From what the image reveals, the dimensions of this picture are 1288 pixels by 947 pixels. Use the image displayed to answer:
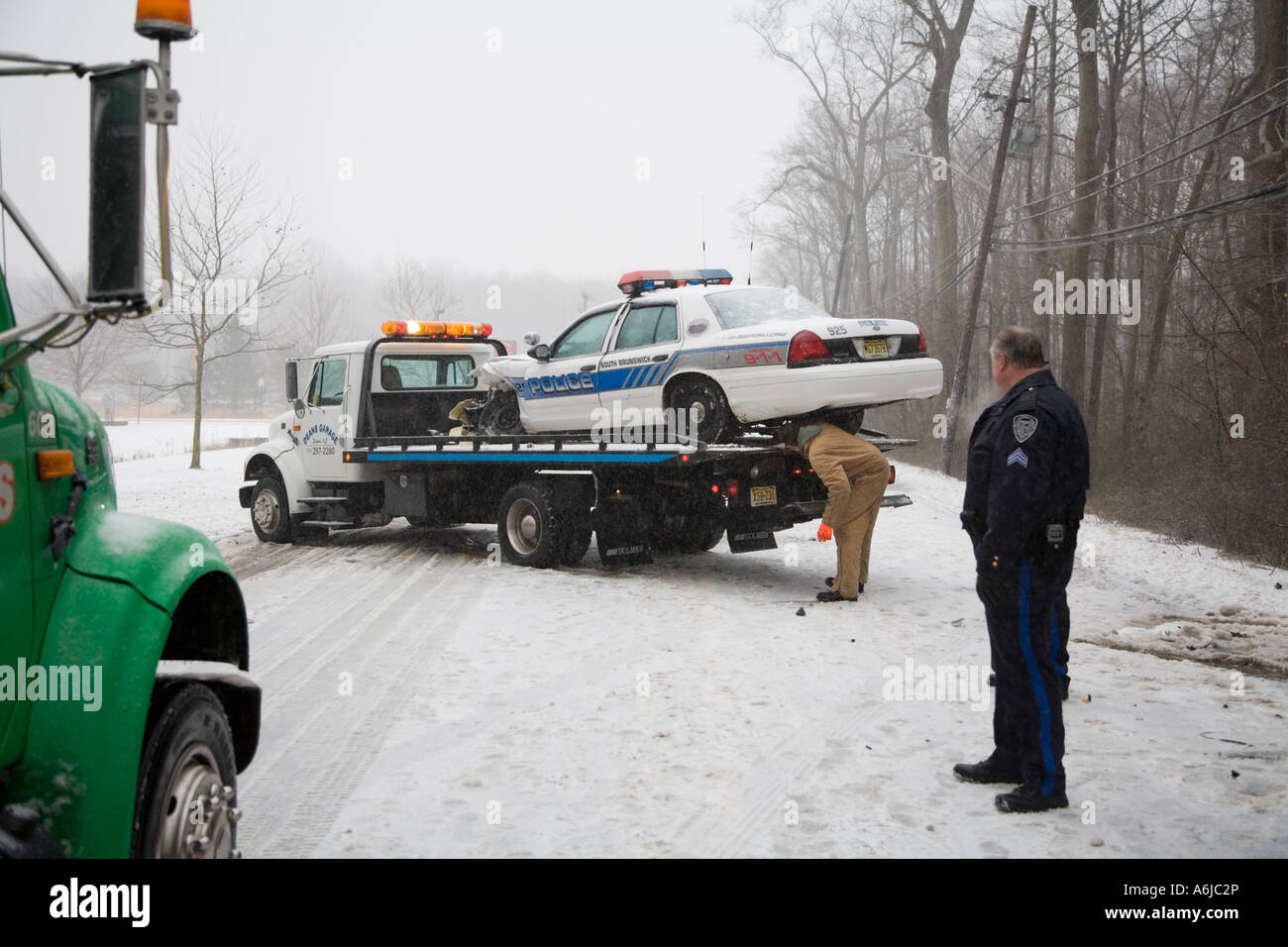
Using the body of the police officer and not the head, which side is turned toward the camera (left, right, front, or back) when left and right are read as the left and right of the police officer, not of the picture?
left

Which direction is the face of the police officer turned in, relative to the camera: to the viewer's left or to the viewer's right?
to the viewer's left

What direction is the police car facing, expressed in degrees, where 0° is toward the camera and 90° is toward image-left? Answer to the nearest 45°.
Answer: approximately 135°

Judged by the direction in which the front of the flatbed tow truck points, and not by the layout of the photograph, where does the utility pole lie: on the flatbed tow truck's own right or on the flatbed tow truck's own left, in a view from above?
on the flatbed tow truck's own right

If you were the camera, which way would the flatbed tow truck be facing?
facing away from the viewer and to the left of the viewer

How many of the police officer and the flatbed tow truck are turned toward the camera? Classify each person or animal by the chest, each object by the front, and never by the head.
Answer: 0

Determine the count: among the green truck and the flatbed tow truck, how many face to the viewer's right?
0
